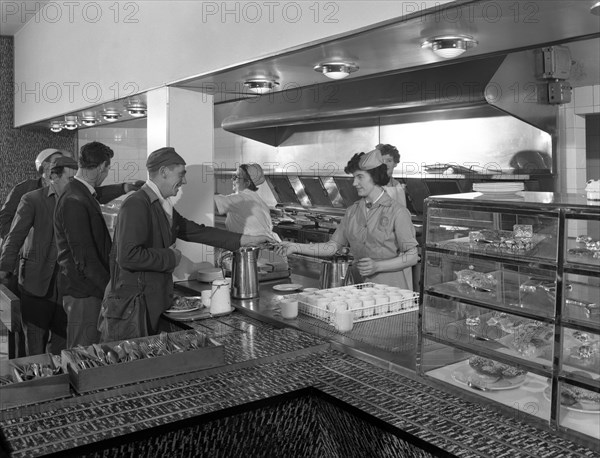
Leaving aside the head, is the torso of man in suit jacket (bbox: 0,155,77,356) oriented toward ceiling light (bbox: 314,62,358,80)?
yes

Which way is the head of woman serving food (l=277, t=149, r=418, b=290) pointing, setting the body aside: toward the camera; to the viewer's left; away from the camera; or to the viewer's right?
to the viewer's left

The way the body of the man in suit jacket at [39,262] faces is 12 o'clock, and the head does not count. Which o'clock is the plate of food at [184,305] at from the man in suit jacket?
The plate of food is roughly at 1 o'clock from the man in suit jacket.

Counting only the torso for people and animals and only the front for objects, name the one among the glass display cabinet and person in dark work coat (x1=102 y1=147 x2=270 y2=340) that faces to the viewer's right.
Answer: the person in dark work coat

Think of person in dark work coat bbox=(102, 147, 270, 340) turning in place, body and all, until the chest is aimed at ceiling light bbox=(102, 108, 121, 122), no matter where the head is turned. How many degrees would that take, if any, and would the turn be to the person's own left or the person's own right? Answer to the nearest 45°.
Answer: approximately 90° to the person's own left

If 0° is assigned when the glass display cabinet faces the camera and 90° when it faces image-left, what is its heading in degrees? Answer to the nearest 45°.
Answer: approximately 45°

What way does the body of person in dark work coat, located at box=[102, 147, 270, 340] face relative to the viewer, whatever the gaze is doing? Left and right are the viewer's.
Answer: facing to the right of the viewer

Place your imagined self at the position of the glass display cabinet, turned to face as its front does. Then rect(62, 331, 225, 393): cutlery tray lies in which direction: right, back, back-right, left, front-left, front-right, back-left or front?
front-right

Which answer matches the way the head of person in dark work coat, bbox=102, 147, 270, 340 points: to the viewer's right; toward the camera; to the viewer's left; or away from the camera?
to the viewer's right
